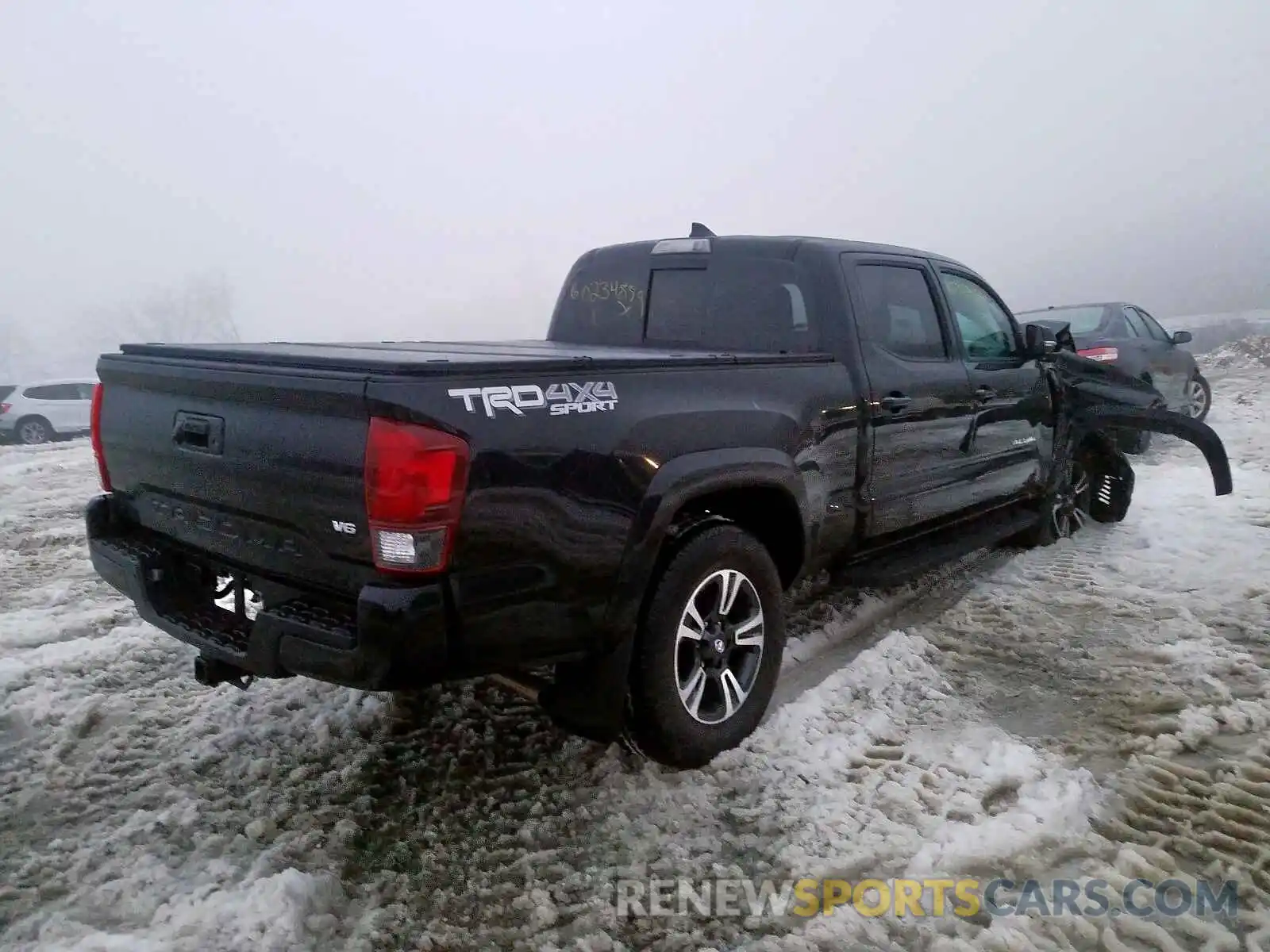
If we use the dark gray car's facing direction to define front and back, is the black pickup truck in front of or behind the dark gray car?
behind

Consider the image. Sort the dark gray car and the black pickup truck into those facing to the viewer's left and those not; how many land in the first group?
0

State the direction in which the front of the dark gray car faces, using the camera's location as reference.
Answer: facing away from the viewer and to the right of the viewer

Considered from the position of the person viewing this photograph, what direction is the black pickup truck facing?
facing away from the viewer and to the right of the viewer

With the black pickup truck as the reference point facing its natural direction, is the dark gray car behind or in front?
in front
